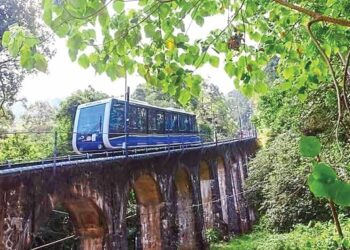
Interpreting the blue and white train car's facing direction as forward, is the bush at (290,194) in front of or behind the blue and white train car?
behind

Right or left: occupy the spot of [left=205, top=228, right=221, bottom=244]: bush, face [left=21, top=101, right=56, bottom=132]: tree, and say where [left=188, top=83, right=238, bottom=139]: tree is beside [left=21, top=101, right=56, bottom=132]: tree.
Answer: right

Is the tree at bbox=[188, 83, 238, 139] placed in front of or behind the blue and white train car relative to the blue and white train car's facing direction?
behind

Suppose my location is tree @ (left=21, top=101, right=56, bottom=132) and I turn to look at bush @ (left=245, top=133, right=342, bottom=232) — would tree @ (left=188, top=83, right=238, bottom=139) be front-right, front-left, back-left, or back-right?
front-left

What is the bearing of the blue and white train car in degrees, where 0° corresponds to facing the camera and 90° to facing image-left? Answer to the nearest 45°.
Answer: approximately 45°

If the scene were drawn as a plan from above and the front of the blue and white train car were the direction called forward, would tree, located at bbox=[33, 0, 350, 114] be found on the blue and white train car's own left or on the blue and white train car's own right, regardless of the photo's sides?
on the blue and white train car's own left
